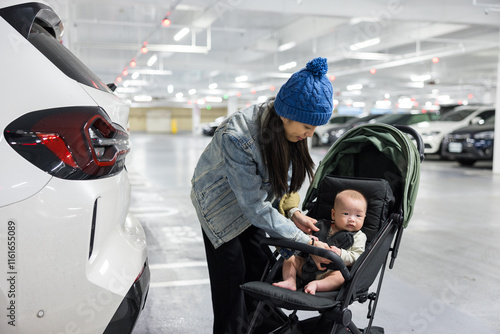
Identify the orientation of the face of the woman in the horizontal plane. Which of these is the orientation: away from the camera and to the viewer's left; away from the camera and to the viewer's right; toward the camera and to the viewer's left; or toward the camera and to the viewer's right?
toward the camera and to the viewer's right

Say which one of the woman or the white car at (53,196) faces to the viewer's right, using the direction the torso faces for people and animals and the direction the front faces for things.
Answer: the woman

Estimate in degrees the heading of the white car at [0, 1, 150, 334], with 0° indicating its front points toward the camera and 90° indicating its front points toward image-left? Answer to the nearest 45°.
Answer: approximately 135°

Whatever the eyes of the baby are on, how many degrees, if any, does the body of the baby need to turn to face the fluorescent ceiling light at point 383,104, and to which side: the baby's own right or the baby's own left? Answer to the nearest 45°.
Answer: approximately 135° to the baby's own right

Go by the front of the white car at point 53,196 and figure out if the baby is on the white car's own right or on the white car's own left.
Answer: on the white car's own right

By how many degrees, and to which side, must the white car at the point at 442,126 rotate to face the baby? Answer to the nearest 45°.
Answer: approximately 45° to its left

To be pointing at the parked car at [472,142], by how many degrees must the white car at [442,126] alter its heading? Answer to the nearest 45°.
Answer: approximately 90° to its left

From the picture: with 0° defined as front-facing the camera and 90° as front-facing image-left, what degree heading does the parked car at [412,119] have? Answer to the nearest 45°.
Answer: approximately 45°

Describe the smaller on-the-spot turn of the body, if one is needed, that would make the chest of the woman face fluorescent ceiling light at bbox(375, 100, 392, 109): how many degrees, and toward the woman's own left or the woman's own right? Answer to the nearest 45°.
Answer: approximately 90° to the woman's own left

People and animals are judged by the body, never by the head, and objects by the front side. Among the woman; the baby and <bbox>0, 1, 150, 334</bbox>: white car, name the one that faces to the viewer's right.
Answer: the woman

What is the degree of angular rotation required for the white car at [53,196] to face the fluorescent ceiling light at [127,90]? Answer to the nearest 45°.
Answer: approximately 45° to its right

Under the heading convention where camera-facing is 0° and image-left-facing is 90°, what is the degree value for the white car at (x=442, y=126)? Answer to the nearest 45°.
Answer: approximately 45°

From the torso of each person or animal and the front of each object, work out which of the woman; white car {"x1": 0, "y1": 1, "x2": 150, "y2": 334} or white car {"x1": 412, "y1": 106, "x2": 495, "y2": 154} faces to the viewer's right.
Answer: the woman

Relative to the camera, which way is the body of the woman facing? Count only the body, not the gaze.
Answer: to the viewer's right

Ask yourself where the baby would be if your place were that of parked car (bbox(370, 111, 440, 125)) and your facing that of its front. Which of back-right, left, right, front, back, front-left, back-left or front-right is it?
front-left
